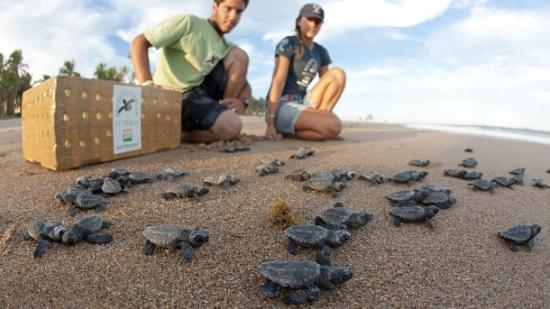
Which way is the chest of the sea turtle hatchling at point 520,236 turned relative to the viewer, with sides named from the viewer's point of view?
facing to the right of the viewer

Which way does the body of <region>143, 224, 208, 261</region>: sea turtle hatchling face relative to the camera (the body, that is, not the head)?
to the viewer's right

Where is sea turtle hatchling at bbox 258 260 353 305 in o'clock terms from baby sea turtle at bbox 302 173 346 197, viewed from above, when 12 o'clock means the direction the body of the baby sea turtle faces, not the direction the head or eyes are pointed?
The sea turtle hatchling is roughly at 3 o'clock from the baby sea turtle.

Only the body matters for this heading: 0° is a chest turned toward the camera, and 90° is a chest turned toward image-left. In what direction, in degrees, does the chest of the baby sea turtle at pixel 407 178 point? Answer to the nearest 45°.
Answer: approximately 270°

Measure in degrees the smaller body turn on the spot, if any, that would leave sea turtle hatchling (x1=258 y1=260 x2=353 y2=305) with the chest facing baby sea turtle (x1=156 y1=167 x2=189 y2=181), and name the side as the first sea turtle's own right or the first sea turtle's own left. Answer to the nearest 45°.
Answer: approximately 135° to the first sea turtle's own left

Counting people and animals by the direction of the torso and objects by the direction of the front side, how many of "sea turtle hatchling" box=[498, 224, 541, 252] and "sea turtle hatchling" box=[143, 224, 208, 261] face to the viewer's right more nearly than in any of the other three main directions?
2

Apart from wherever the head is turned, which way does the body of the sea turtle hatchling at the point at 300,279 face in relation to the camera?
to the viewer's right

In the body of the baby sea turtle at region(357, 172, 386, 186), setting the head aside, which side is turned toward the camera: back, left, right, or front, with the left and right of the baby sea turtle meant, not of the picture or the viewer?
right

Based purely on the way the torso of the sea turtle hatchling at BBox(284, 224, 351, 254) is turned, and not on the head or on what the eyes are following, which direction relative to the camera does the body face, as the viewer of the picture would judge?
to the viewer's right

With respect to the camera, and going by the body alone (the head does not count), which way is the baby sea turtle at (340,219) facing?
to the viewer's right

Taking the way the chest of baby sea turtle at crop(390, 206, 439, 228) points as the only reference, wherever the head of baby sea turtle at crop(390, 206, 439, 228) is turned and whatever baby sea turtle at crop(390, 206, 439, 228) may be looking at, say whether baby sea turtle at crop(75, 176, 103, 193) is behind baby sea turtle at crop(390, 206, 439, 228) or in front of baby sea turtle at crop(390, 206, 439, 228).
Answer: behind
